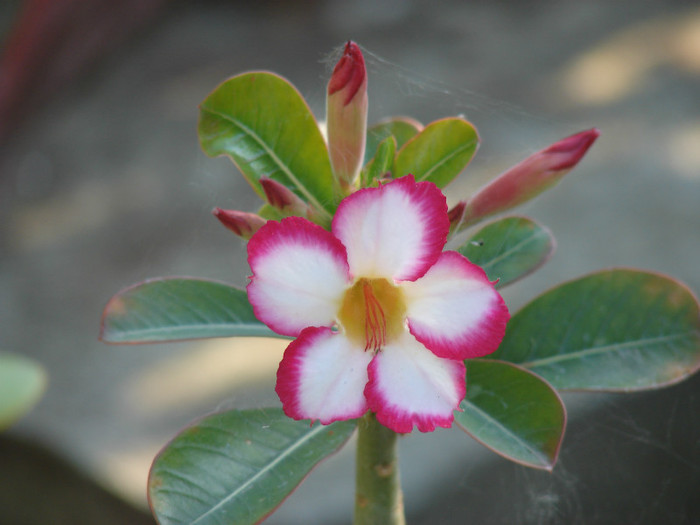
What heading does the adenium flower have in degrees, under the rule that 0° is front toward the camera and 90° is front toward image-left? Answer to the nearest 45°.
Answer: approximately 0°
